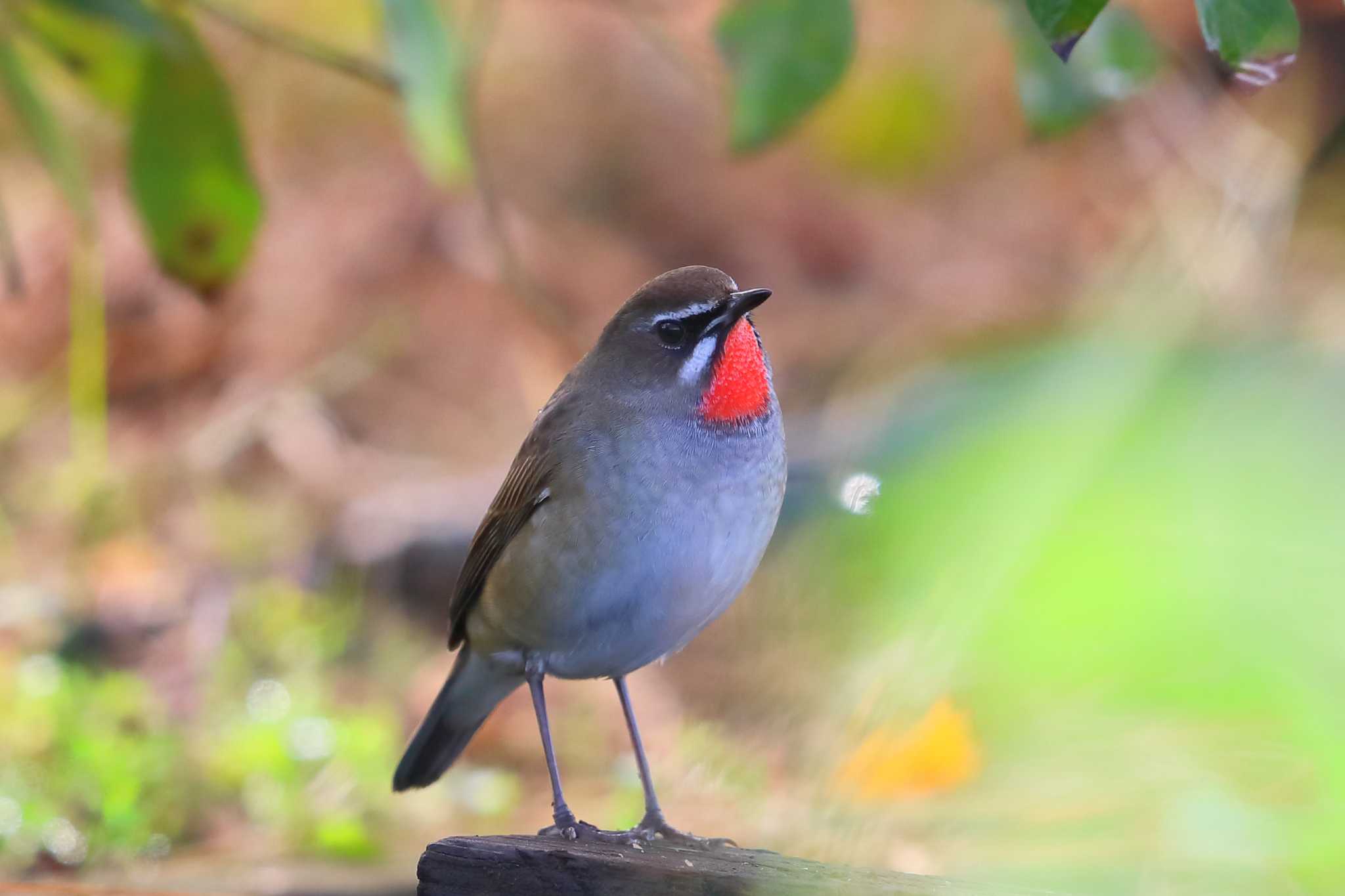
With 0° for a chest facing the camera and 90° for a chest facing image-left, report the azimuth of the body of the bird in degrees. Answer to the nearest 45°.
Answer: approximately 315°

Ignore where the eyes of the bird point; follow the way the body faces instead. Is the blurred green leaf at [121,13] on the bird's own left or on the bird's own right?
on the bird's own right

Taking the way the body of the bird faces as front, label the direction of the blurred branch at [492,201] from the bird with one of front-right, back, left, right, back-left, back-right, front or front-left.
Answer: back-left

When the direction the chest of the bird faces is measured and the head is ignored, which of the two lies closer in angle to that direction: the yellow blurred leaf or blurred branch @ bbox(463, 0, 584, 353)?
the yellow blurred leaf
